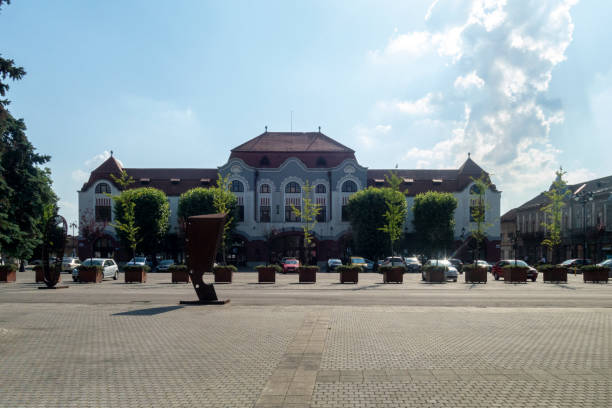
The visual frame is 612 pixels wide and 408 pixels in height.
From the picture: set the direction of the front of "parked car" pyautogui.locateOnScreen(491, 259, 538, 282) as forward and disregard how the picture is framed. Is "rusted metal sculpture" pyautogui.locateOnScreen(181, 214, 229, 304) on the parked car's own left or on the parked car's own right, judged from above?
on the parked car's own right

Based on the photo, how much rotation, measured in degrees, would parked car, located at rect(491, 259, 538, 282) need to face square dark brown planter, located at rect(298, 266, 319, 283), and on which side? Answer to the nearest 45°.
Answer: approximately 135° to its right

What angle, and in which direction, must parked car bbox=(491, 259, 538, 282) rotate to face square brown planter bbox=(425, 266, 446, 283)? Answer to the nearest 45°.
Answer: approximately 135° to its right

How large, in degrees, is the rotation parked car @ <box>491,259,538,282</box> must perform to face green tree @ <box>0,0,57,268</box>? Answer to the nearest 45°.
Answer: approximately 135° to its right

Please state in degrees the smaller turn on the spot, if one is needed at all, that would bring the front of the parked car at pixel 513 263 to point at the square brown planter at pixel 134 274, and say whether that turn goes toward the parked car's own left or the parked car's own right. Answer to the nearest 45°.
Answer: approximately 135° to the parked car's own right

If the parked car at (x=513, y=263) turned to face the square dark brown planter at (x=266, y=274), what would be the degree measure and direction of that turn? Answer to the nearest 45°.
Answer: approximately 135° to its right

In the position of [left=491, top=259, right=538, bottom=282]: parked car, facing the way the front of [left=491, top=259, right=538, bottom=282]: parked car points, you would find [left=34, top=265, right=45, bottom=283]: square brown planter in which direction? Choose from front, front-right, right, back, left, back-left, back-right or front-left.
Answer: back-right

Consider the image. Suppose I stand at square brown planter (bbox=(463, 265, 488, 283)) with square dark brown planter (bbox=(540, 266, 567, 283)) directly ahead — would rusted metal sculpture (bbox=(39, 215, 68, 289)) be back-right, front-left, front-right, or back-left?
back-right
